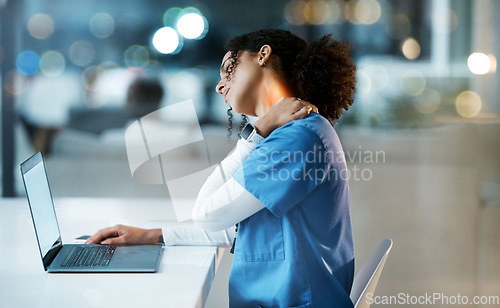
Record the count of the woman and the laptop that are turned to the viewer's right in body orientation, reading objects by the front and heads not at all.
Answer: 1

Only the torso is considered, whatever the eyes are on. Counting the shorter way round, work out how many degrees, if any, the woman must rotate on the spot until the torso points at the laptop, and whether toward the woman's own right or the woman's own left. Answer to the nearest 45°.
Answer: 0° — they already face it

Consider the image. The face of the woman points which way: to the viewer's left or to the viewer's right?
to the viewer's left

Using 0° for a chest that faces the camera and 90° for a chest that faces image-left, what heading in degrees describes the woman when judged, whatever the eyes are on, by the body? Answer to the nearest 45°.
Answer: approximately 90°

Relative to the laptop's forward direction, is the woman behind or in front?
in front

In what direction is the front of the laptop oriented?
to the viewer's right

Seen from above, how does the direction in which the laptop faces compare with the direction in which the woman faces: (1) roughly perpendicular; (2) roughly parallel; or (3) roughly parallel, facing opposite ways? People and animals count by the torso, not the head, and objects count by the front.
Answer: roughly parallel, facing opposite ways
